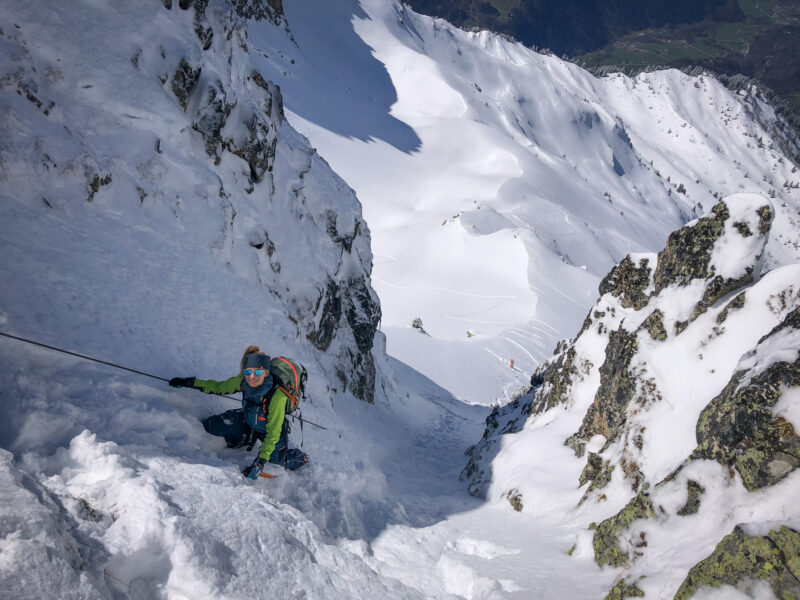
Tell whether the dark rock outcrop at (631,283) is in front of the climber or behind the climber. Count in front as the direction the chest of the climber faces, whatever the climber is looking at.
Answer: behind

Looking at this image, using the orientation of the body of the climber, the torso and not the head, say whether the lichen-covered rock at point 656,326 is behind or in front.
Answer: behind

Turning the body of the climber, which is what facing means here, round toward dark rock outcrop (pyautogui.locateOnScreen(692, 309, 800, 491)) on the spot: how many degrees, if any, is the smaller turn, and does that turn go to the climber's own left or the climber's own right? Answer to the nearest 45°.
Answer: approximately 135° to the climber's own left

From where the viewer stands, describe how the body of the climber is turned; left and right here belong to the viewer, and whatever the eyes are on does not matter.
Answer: facing the viewer and to the left of the viewer
